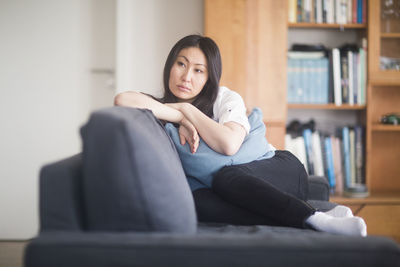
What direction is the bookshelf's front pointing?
toward the camera

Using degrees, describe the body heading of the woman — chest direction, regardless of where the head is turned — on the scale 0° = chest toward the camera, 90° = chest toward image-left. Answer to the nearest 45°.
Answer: approximately 45°

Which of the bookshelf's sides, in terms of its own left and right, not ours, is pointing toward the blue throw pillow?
front

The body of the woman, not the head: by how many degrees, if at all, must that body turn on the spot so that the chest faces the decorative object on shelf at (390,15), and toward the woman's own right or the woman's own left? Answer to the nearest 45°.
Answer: approximately 180°

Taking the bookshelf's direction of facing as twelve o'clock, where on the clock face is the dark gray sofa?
The dark gray sofa is roughly at 12 o'clock from the bookshelf.

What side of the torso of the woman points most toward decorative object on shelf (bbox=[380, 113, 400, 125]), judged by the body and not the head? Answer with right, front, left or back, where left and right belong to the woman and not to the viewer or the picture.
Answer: back
